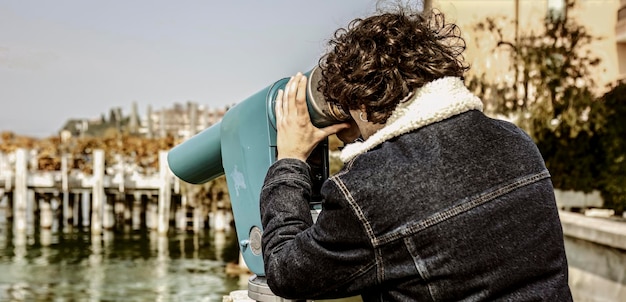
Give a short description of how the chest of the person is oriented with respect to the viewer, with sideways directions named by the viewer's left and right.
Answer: facing away from the viewer and to the left of the viewer

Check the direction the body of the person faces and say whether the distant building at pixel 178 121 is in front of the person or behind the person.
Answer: in front

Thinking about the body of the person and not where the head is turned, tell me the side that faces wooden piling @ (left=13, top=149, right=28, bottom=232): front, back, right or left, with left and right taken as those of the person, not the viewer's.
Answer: front

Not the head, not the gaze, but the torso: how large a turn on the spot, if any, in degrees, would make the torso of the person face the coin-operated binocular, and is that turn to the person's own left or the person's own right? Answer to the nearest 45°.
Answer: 0° — they already face it

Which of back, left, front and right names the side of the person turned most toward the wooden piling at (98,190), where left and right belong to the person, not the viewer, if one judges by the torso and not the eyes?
front

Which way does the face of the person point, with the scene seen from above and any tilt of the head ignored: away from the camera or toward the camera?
away from the camera

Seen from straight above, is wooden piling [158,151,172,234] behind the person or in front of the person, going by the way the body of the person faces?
in front

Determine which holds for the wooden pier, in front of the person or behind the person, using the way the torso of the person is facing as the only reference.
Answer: in front
